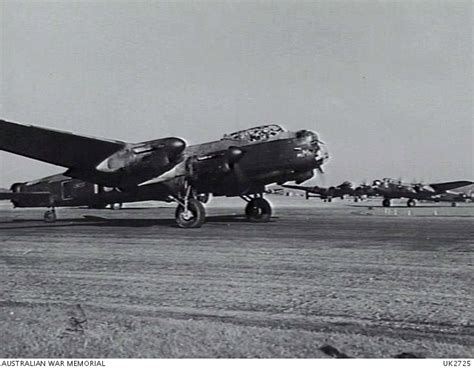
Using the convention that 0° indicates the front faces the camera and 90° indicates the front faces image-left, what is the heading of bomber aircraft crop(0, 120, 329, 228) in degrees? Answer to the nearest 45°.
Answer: approximately 315°
